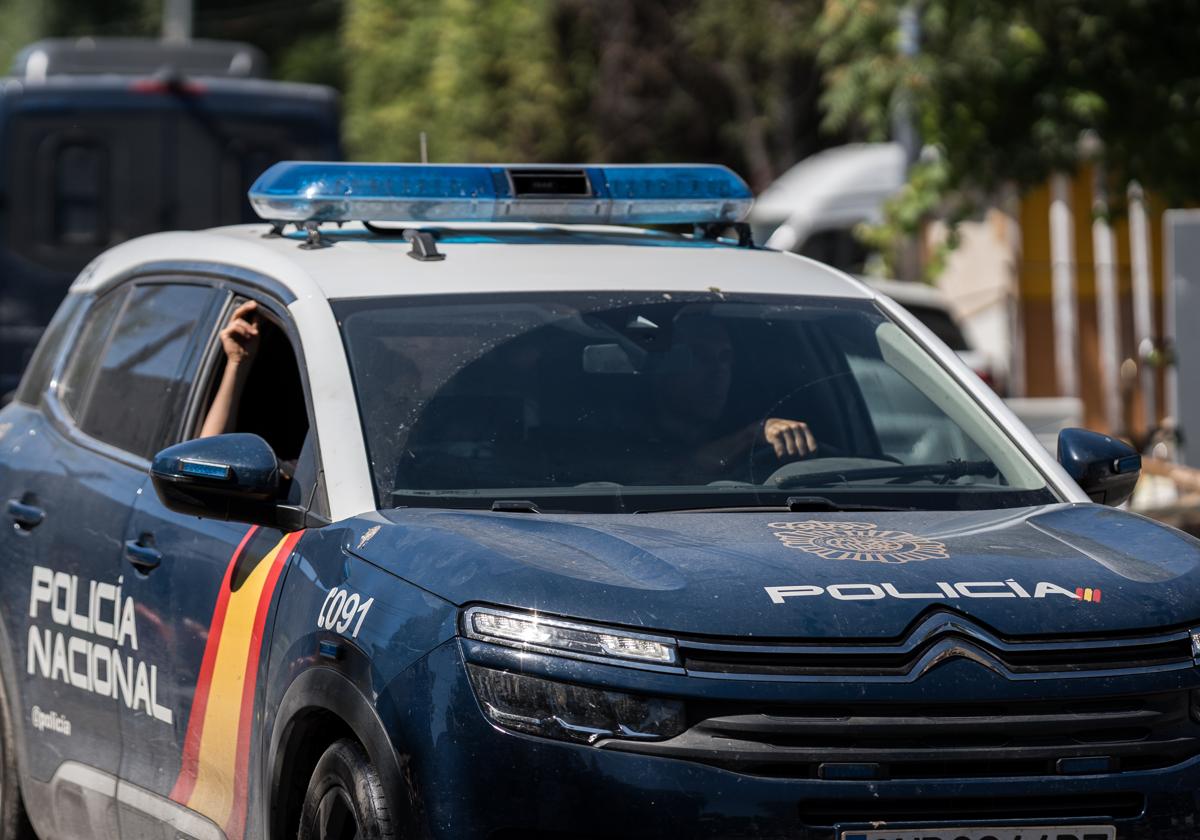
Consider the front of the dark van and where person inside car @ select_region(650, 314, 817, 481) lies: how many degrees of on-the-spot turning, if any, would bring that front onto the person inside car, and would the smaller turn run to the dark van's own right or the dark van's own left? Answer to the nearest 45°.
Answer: approximately 180°

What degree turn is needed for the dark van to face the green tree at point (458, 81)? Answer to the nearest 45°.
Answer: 0° — it already faces it

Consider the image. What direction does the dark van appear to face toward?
away from the camera

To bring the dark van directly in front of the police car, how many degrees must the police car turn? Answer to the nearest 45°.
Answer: approximately 135° to its left

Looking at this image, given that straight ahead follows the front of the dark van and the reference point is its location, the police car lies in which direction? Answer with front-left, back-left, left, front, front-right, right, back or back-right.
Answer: back

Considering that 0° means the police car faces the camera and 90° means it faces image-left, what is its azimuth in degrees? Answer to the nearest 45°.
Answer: approximately 315°

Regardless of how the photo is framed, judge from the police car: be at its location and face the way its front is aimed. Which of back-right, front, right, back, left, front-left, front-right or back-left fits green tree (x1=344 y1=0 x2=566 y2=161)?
back-left

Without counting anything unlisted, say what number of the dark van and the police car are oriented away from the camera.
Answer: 1

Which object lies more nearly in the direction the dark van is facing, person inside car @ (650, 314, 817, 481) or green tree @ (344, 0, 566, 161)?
the green tree

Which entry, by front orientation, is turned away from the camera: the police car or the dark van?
the dark van
